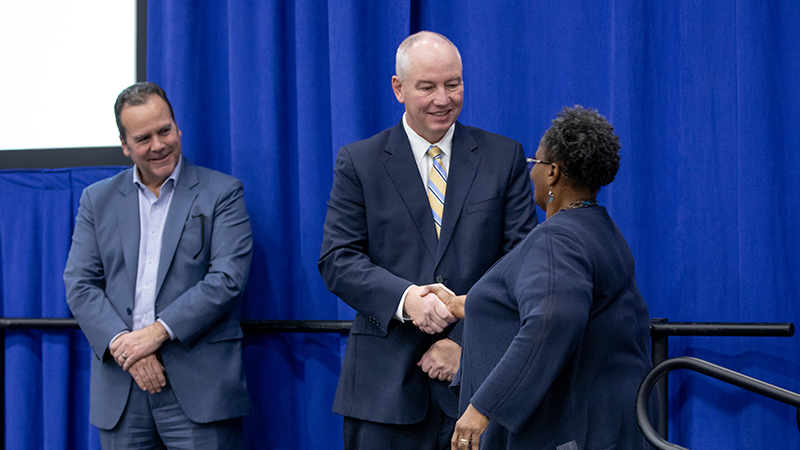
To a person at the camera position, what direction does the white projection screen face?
facing the viewer

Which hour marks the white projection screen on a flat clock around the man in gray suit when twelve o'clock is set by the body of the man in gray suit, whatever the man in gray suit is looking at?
The white projection screen is roughly at 5 o'clock from the man in gray suit.

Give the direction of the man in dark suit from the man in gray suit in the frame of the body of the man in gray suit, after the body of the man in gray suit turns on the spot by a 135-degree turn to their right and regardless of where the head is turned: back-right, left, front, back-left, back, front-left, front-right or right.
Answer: back

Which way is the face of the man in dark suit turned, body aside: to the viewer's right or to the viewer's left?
to the viewer's right

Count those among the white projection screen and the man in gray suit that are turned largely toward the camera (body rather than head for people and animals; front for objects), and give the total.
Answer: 2

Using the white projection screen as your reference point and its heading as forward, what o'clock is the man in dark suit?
The man in dark suit is roughly at 11 o'clock from the white projection screen.

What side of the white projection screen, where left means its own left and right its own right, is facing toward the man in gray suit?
front

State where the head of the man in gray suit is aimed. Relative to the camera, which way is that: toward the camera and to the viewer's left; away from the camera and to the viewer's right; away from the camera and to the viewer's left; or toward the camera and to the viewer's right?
toward the camera and to the viewer's right

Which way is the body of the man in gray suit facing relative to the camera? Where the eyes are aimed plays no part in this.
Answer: toward the camera
